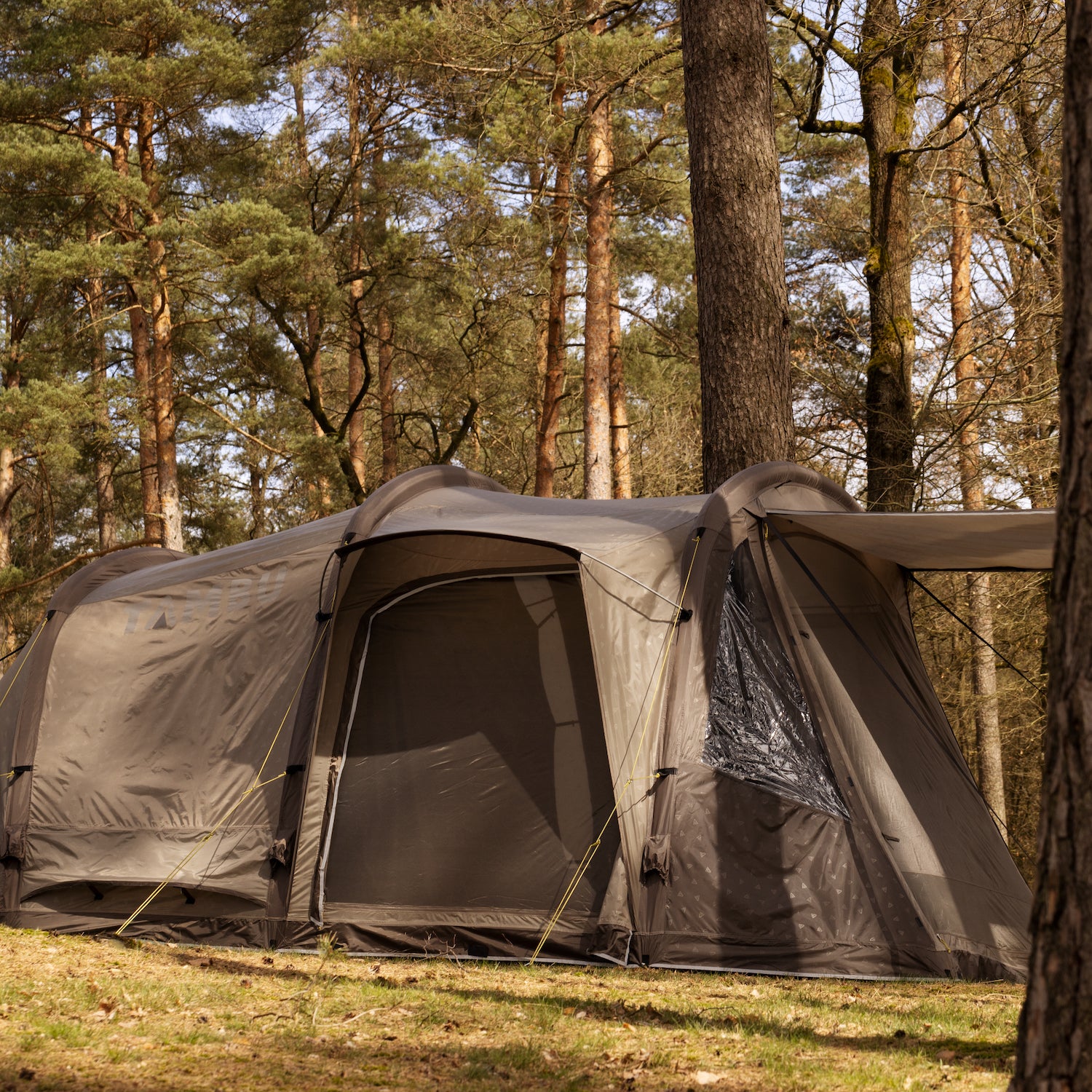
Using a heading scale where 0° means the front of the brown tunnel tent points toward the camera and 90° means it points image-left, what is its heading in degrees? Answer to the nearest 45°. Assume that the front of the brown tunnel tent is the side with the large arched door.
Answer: approximately 315°

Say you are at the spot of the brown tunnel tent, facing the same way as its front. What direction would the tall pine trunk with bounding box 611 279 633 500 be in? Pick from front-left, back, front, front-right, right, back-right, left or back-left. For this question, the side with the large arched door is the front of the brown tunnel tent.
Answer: back-left

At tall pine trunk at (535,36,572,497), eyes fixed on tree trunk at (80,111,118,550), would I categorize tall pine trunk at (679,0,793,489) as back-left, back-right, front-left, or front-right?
back-left

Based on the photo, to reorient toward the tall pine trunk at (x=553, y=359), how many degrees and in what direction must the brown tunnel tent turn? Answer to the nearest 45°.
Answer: approximately 135° to its left

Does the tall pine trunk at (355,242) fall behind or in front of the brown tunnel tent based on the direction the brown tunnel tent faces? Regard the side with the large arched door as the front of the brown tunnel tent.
behind

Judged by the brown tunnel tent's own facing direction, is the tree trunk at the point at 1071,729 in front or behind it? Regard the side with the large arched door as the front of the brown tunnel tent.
in front

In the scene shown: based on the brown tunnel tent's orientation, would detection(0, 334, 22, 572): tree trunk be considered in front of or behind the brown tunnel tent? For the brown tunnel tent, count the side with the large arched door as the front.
behind
